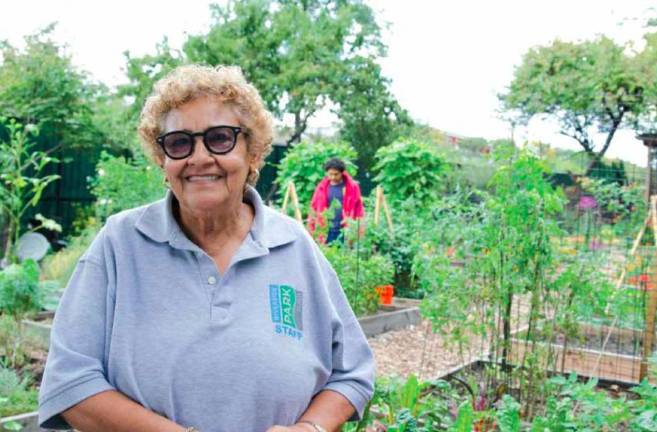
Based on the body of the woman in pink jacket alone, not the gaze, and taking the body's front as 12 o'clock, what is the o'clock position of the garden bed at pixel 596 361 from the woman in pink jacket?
The garden bed is roughly at 11 o'clock from the woman in pink jacket.

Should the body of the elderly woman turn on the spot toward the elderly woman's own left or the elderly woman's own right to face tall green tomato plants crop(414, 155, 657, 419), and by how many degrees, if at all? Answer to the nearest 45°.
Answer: approximately 135° to the elderly woman's own left

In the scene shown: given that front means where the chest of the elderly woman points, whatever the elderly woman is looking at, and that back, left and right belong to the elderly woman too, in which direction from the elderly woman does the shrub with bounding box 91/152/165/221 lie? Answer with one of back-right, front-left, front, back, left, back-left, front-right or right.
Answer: back

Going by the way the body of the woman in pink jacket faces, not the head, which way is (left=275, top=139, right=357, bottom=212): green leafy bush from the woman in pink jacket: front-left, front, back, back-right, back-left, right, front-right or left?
back

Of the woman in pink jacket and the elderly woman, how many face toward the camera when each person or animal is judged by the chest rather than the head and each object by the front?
2

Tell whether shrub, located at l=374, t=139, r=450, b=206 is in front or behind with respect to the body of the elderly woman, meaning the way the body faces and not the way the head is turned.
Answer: behind

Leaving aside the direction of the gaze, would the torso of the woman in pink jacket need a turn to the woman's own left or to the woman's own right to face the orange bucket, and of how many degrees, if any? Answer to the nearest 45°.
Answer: approximately 45° to the woman's own left

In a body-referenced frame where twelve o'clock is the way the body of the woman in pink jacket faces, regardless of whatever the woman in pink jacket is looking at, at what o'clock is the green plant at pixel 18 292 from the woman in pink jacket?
The green plant is roughly at 1 o'clock from the woman in pink jacket.

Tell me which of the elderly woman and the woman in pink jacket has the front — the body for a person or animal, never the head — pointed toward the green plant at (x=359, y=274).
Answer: the woman in pink jacket

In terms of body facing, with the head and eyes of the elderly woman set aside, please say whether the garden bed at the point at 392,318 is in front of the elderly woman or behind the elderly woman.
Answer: behind

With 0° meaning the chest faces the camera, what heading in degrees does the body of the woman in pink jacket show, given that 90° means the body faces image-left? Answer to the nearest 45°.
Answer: approximately 0°
